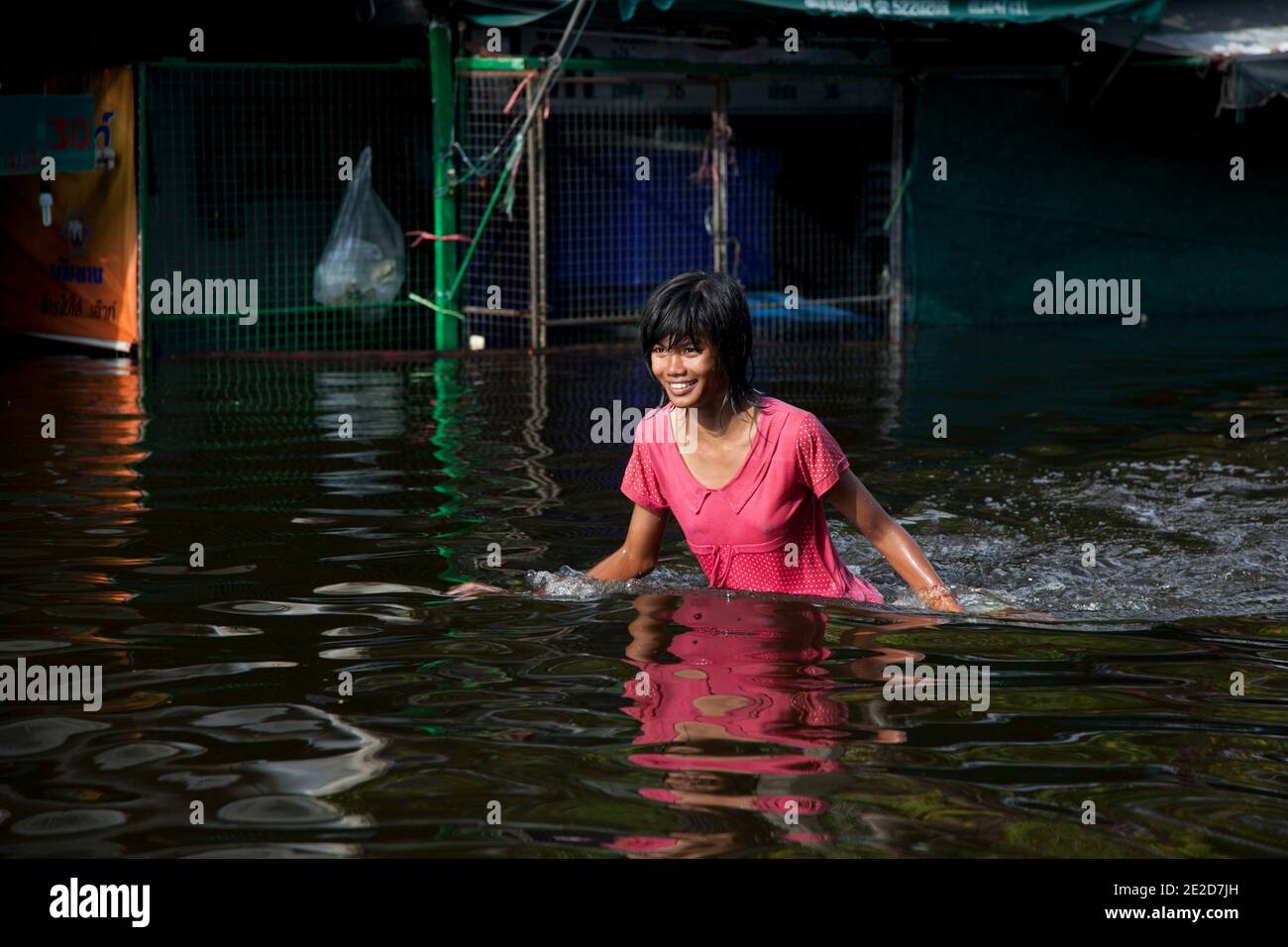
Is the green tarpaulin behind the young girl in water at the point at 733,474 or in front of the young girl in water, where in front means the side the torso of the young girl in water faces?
behind

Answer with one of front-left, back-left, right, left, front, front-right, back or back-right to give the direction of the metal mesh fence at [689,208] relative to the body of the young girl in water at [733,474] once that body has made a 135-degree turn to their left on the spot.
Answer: left

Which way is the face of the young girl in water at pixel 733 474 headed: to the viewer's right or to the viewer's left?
to the viewer's left

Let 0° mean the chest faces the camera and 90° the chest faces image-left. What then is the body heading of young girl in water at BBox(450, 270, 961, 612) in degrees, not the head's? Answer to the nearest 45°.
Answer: approximately 45°

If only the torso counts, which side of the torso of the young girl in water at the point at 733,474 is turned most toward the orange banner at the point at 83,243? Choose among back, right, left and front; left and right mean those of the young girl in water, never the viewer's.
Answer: right

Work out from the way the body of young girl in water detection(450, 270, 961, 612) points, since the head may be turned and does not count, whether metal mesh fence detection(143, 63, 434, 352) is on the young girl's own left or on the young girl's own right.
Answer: on the young girl's own right

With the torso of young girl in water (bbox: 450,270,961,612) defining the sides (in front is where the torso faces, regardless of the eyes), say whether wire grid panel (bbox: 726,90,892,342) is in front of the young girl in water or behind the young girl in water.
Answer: behind

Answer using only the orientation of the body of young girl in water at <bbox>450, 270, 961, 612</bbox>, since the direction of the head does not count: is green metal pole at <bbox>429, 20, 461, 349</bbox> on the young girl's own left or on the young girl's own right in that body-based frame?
on the young girl's own right

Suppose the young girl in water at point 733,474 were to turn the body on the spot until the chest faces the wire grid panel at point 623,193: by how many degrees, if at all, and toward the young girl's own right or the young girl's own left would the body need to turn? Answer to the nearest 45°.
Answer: approximately 135° to the young girl's own right
